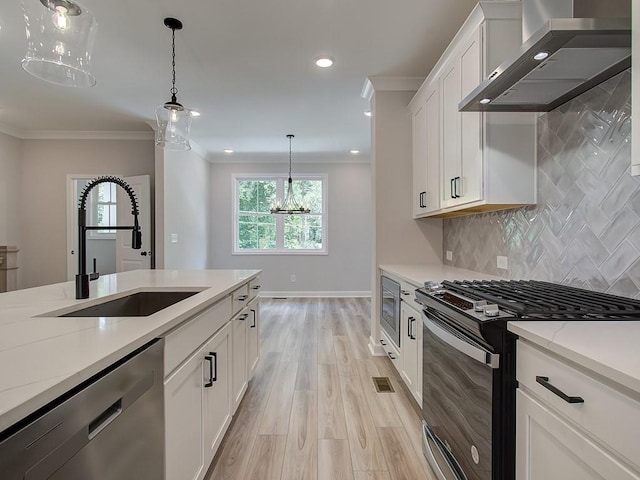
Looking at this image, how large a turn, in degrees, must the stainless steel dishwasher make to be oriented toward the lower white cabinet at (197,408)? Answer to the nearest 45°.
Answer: approximately 90° to its left

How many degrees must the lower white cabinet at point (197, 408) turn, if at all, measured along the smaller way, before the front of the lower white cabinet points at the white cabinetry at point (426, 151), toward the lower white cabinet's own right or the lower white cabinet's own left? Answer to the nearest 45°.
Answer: approximately 45° to the lower white cabinet's own left

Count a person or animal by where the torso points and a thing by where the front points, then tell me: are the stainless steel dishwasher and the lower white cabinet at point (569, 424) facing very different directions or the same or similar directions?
very different directions

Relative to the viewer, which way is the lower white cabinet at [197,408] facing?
to the viewer's right

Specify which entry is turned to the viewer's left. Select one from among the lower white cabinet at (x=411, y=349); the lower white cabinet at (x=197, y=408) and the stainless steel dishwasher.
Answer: the lower white cabinet at (x=411, y=349)

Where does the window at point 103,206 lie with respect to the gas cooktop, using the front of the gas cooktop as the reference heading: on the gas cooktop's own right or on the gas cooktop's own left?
on the gas cooktop's own right

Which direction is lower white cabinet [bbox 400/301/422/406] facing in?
to the viewer's left

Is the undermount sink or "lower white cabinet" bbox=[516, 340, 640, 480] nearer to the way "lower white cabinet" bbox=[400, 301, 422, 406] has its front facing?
the undermount sink

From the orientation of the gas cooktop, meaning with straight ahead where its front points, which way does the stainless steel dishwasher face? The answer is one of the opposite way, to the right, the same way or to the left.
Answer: the opposite way
